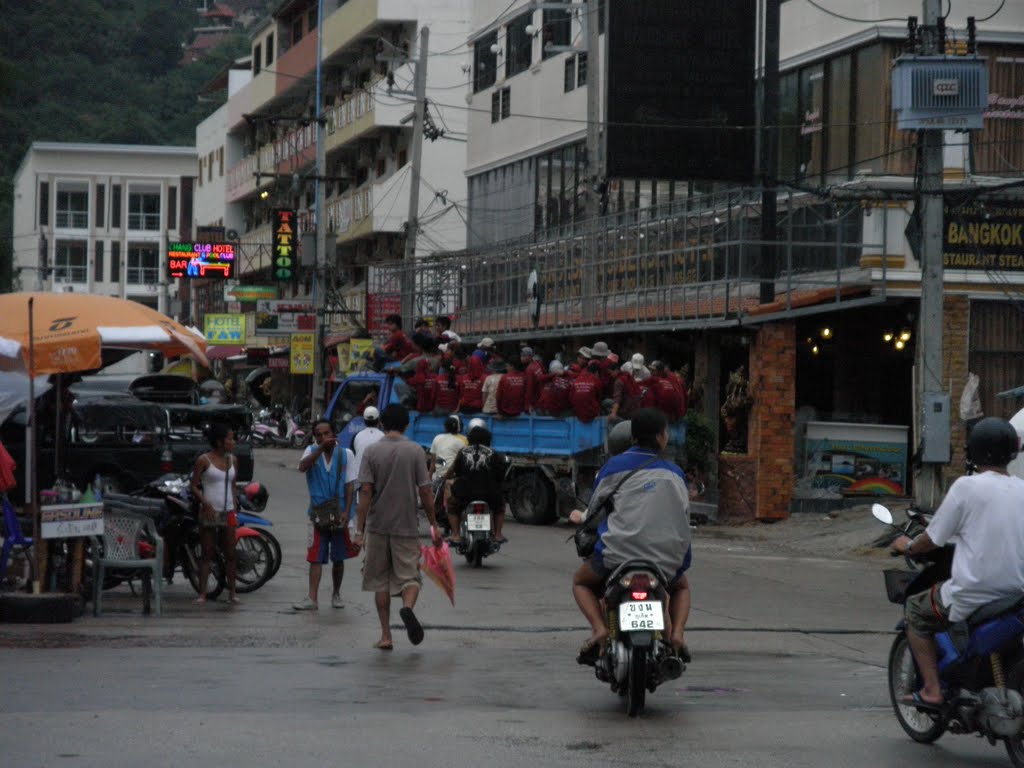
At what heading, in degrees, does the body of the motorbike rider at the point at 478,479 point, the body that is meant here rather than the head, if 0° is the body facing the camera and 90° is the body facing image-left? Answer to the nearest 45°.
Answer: approximately 180°

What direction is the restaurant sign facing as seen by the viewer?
toward the camera

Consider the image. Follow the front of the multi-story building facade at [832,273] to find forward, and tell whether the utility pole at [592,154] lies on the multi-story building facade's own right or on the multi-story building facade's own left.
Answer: on the multi-story building facade's own right

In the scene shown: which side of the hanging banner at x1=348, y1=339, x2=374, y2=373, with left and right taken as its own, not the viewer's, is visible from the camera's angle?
front

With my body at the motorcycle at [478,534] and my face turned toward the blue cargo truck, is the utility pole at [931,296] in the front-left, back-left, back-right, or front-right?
front-right

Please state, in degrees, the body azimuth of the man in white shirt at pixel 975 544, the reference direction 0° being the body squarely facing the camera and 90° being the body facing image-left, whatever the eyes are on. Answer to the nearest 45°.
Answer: approximately 135°

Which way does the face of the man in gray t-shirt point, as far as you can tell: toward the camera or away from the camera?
away from the camera

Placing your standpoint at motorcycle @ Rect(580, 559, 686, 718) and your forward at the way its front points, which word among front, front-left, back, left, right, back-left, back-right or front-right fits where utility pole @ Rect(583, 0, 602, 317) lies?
front

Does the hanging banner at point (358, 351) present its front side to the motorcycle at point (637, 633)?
yes

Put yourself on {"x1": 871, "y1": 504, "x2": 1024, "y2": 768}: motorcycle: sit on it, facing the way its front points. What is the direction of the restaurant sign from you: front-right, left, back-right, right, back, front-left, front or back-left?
front-right

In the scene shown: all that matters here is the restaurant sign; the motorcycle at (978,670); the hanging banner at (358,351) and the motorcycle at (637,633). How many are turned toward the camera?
2

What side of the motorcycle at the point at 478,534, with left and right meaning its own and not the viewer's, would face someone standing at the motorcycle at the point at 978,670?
back

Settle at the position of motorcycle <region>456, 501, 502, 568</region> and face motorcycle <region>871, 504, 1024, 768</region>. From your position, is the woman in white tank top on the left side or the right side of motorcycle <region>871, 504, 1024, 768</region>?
right

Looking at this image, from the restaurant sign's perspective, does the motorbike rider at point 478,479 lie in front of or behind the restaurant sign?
in front

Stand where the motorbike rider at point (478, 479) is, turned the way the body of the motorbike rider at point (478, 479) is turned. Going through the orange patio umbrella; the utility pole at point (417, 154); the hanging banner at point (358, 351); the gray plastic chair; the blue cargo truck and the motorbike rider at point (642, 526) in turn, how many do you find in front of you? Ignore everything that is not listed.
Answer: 3

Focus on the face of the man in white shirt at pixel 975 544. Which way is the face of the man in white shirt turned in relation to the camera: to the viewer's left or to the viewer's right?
to the viewer's left

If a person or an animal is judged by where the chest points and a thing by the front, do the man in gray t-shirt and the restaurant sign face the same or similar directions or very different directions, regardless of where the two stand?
very different directions

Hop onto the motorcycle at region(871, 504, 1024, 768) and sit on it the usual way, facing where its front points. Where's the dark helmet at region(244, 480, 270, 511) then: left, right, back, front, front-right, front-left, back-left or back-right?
front
